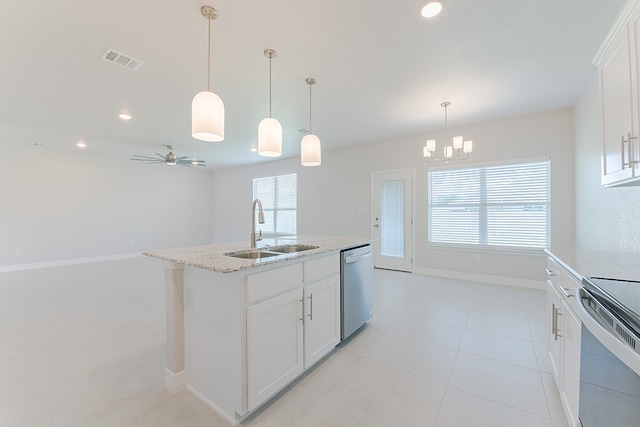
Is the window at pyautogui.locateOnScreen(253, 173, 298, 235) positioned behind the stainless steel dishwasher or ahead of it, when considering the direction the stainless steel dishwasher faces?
behind

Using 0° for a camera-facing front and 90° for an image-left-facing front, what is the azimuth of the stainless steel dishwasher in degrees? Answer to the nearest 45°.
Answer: approximately 315°

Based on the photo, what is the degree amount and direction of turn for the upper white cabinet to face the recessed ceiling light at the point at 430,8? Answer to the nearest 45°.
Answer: approximately 45° to its left

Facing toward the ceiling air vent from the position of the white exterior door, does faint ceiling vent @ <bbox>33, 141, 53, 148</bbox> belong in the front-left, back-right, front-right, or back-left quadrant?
front-right

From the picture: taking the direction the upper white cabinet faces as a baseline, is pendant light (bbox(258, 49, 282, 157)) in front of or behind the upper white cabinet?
in front

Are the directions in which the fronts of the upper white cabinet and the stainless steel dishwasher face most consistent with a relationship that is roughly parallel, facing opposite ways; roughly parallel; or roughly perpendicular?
roughly parallel, facing opposite ways

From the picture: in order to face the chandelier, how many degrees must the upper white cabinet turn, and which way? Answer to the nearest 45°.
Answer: approximately 45° to its right

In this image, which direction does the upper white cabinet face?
to the viewer's left

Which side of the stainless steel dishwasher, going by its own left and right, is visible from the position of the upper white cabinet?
front

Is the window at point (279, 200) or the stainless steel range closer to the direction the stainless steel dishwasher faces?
the stainless steel range

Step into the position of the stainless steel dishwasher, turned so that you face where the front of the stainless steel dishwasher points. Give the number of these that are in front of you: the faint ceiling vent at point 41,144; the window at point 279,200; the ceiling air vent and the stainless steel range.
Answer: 1

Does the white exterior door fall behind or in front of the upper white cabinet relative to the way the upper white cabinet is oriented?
in front

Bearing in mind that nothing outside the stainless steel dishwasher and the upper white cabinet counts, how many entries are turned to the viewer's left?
1

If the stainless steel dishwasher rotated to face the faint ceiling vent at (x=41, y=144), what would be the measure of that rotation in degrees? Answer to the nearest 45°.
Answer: approximately 135° to its right

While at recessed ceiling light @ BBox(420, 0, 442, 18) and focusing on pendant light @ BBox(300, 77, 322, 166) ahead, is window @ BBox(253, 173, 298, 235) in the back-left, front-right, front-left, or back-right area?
front-right

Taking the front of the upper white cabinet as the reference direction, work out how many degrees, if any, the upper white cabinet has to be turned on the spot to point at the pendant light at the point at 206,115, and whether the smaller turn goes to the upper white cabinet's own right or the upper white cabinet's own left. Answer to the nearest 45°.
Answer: approximately 45° to the upper white cabinet's own left
